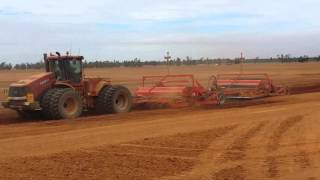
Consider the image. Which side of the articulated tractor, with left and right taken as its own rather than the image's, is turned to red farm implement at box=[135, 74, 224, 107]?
back

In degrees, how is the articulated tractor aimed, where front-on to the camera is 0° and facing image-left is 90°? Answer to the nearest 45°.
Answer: approximately 45°

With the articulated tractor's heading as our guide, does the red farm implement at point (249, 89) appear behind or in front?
behind
